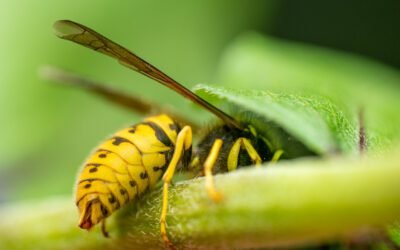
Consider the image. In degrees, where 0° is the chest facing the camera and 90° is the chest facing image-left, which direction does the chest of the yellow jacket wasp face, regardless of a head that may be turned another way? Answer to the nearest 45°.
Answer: approximately 270°
